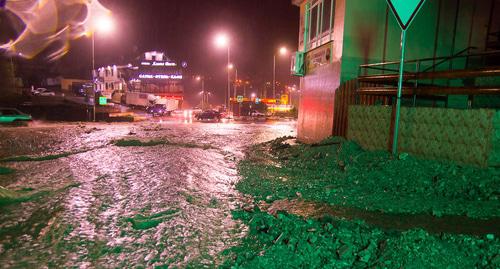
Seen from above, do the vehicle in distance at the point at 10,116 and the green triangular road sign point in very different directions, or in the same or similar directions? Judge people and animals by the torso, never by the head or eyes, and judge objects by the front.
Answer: very different directions

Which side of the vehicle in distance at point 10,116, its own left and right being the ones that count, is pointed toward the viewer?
right

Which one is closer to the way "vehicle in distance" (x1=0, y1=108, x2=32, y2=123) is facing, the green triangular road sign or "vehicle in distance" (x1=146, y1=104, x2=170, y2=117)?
the vehicle in distance

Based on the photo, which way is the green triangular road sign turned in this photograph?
toward the camera

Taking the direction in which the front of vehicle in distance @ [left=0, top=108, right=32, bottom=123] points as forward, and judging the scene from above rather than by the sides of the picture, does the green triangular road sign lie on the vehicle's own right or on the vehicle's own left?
on the vehicle's own right

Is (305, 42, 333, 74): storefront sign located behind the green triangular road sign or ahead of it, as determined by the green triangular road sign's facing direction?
behind

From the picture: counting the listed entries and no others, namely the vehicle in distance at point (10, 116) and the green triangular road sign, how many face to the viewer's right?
1

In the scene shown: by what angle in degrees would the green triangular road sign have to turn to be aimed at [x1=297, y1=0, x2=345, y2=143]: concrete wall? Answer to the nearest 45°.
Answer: approximately 135° to its right
